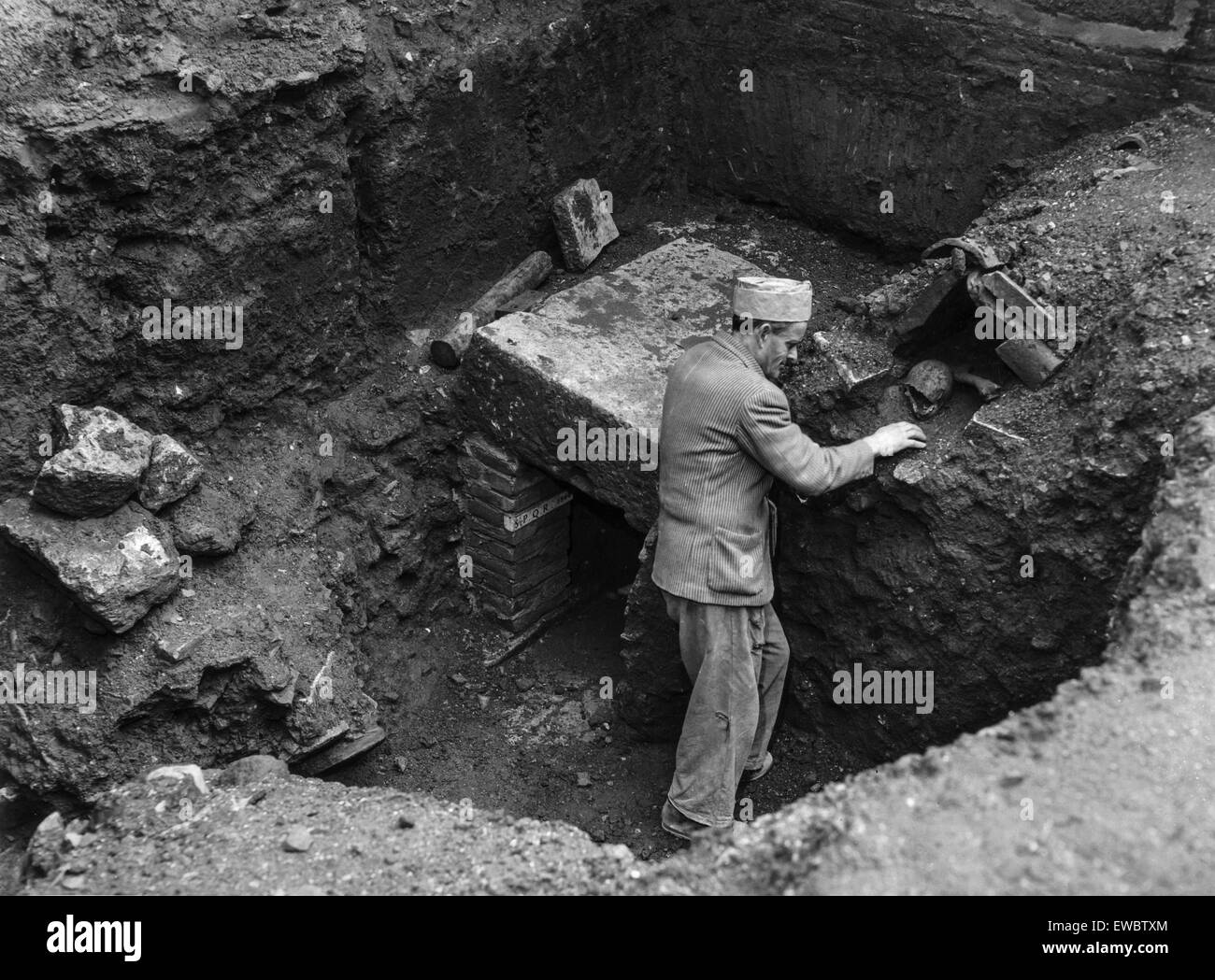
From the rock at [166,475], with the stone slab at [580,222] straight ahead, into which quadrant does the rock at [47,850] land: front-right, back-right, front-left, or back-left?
back-right

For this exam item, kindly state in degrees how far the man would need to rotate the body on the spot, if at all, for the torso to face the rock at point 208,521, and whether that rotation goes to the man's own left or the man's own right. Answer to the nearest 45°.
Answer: approximately 135° to the man's own left

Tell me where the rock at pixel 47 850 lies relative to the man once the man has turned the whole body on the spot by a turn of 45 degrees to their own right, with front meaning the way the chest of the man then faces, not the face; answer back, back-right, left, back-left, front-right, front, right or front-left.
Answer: back-right

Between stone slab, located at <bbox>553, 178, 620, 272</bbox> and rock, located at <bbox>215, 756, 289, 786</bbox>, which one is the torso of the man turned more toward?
the stone slab

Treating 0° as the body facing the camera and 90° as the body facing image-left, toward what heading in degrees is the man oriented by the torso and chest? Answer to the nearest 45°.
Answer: approximately 225°

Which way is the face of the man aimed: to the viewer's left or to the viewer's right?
to the viewer's right

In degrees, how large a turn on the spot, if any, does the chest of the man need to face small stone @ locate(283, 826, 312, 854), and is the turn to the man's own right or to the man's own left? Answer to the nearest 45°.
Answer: approximately 180°

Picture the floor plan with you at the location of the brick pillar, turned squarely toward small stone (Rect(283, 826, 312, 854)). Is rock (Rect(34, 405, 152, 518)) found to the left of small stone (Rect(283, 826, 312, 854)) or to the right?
right

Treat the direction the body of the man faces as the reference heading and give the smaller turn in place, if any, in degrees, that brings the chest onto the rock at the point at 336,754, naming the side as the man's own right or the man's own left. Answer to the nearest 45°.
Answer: approximately 135° to the man's own left

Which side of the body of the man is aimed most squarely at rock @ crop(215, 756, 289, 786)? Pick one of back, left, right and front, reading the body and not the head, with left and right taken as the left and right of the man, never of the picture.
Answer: back

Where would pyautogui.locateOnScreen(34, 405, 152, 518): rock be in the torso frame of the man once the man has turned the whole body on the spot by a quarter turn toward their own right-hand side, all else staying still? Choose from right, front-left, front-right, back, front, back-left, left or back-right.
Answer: back-right

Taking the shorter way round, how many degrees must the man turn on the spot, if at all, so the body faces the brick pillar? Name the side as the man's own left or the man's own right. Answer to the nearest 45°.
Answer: approximately 90° to the man's own left
